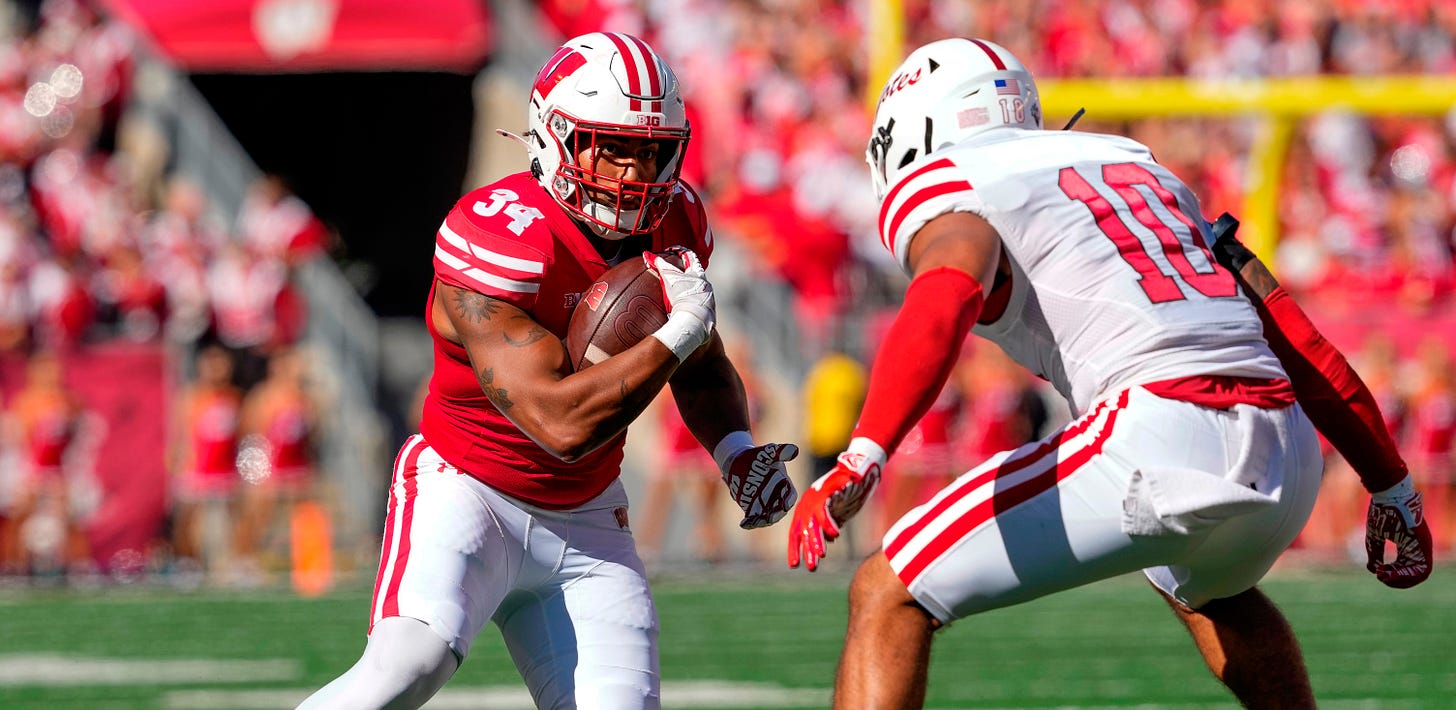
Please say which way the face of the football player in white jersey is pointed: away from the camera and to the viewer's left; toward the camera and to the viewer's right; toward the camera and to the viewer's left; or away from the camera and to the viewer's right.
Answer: away from the camera and to the viewer's left

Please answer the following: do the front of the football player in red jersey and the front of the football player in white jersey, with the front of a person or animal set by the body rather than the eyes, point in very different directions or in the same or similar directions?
very different directions

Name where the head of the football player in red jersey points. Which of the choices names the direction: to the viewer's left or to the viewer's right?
to the viewer's right

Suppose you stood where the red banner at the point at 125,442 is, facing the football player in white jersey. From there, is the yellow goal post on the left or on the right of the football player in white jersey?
left

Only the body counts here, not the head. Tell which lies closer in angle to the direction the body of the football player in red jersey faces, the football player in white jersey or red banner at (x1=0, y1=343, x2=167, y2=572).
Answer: the football player in white jersey

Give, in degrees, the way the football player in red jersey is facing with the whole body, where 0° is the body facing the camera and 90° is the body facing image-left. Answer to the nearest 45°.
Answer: approximately 315°

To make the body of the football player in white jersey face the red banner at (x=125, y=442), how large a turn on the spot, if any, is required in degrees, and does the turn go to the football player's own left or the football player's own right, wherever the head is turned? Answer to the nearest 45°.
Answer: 0° — they already face it

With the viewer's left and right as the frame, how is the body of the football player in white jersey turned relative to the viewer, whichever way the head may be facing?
facing away from the viewer and to the left of the viewer
